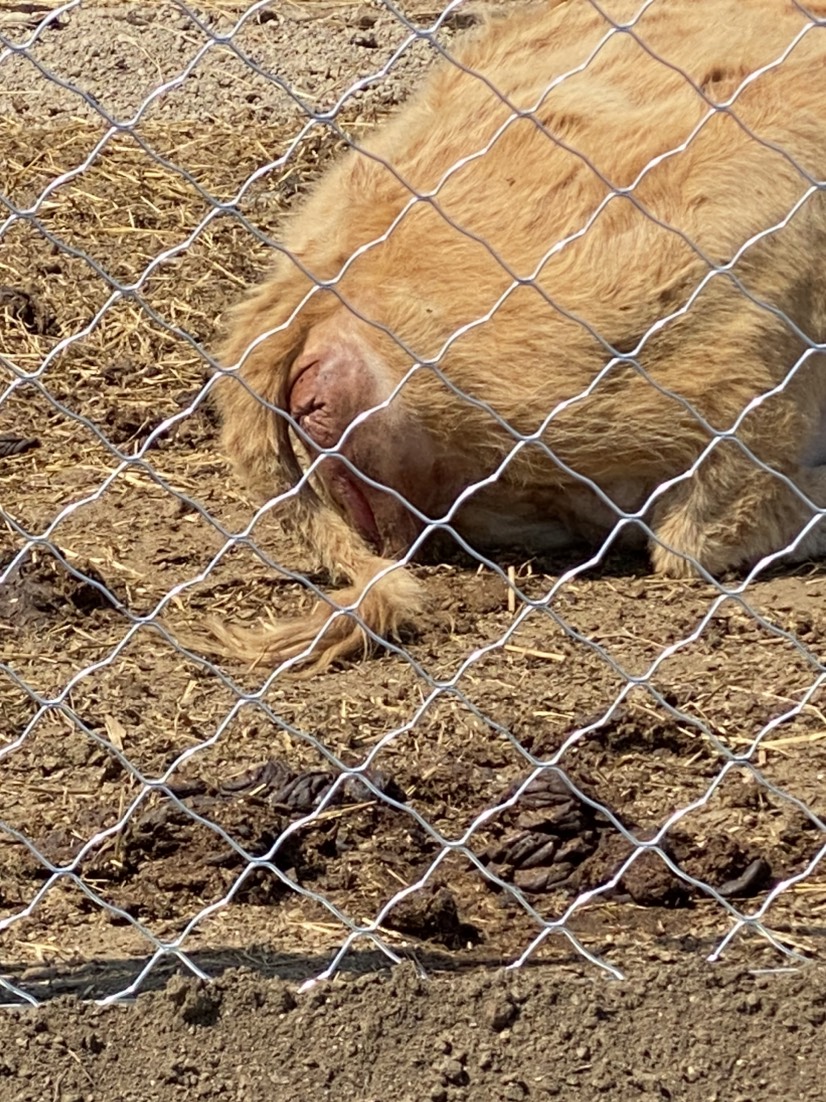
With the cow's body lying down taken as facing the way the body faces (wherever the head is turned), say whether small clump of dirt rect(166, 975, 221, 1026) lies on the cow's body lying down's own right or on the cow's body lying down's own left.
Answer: on the cow's body lying down's own right

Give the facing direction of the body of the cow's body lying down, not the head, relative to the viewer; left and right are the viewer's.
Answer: facing away from the viewer and to the right of the viewer

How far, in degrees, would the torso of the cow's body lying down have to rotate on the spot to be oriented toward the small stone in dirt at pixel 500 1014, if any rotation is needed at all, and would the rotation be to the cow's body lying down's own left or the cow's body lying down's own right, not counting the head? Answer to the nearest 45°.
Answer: approximately 135° to the cow's body lying down's own right
